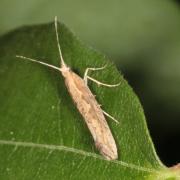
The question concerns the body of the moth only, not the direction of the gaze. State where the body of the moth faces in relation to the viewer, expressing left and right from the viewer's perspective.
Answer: facing away from the viewer and to the left of the viewer
